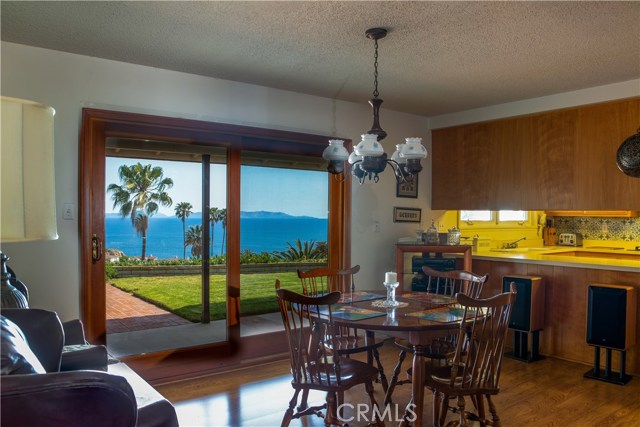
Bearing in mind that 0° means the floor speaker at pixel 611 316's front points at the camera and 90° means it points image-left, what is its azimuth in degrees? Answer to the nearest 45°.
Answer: approximately 45°

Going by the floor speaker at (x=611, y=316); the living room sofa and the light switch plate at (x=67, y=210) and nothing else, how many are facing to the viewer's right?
1

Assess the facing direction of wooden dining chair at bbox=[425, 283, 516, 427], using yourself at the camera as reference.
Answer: facing away from the viewer and to the left of the viewer

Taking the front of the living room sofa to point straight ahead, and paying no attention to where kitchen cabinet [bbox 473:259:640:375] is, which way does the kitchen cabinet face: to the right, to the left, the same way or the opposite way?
the opposite way

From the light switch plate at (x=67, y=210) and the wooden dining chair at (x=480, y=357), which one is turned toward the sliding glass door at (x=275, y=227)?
the wooden dining chair

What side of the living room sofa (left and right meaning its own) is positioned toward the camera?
right

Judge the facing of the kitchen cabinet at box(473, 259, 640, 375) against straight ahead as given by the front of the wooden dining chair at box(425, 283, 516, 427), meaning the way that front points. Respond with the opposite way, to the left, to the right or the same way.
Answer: to the left

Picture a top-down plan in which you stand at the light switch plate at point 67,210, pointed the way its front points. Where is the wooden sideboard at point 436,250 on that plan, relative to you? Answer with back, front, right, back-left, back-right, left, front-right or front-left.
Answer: left

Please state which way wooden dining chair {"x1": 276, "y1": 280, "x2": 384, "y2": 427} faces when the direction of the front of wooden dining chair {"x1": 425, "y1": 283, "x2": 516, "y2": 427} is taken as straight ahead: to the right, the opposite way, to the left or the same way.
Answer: to the right

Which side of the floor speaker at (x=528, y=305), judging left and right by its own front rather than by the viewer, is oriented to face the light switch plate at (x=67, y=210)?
front

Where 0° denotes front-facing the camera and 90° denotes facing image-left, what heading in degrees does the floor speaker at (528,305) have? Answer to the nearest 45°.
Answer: approximately 45°
